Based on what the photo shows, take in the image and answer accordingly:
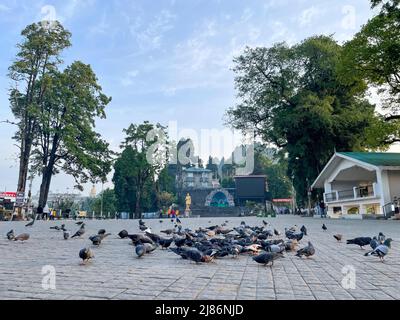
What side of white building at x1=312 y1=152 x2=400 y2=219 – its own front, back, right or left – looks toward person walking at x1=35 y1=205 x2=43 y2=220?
front

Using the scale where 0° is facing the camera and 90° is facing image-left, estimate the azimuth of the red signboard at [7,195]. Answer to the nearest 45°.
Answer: approximately 0°

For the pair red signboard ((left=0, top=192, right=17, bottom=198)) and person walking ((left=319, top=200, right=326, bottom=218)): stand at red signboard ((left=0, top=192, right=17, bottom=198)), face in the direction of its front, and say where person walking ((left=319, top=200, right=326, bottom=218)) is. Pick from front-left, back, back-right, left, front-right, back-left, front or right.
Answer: front-left

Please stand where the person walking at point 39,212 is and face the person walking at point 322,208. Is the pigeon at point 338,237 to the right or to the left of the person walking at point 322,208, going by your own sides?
right

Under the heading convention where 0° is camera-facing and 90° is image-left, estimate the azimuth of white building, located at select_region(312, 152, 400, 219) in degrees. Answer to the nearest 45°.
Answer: approximately 45°
